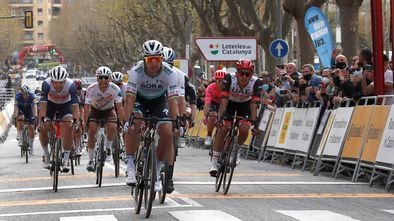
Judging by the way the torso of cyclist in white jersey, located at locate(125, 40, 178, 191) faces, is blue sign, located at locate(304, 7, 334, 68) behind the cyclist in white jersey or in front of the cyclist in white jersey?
behind

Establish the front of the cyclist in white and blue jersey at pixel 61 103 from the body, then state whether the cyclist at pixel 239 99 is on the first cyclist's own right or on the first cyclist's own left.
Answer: on the first cyclist's own left

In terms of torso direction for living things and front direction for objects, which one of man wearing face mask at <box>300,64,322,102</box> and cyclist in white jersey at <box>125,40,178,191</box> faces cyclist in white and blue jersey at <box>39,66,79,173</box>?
the man wearing face mask

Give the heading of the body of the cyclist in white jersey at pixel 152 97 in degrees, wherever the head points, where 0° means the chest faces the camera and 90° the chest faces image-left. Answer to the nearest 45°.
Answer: approximately 0°

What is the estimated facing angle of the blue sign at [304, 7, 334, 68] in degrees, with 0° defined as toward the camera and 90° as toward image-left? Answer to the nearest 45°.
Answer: approximately 0°
